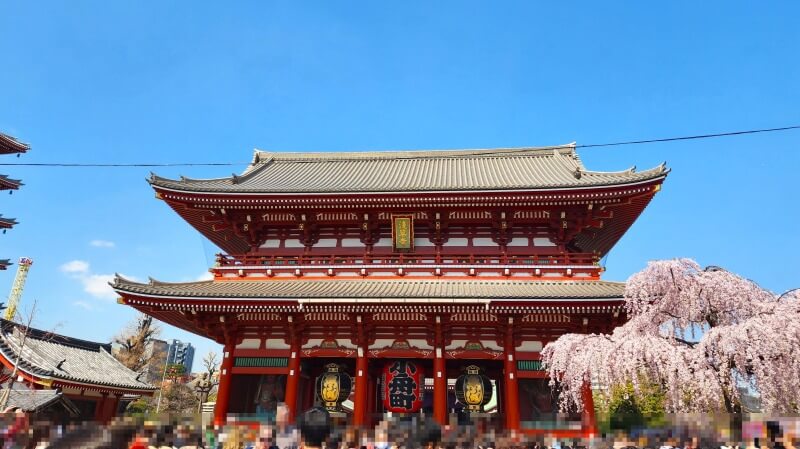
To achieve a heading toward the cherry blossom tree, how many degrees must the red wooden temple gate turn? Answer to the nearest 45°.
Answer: approximately 45° to its left

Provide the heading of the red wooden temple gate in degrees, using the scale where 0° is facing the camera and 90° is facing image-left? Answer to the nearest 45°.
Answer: approximately 0°

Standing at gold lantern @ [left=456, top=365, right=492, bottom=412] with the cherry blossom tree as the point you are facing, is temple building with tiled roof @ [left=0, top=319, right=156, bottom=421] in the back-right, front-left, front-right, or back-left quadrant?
back-right

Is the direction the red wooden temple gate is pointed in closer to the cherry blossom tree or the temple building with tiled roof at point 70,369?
the cherry blossom tree
